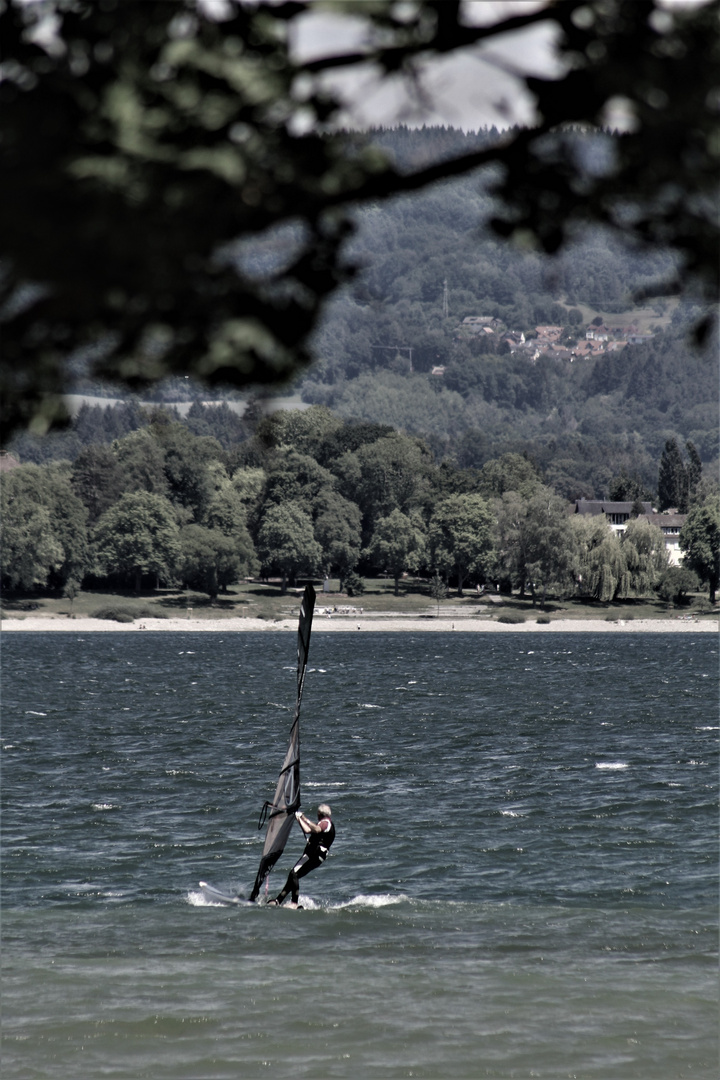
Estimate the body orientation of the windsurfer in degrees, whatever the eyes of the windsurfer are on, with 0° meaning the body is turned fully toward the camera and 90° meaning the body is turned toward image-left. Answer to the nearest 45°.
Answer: approximately 90°
